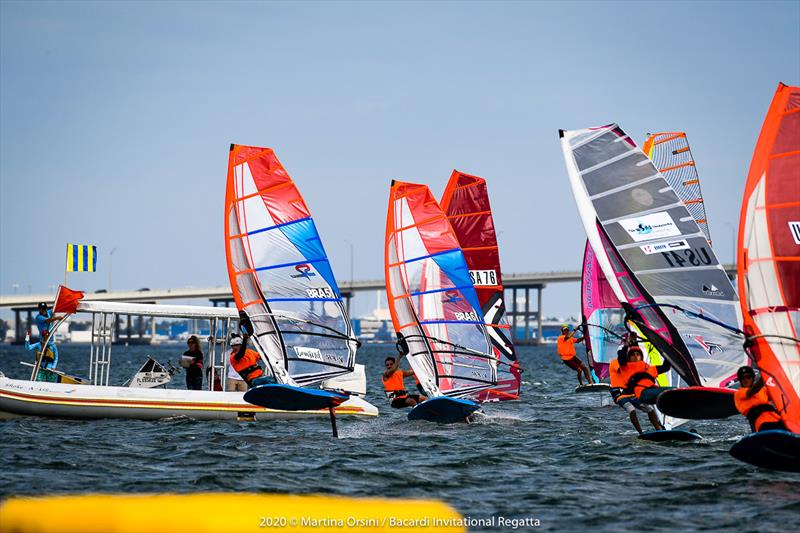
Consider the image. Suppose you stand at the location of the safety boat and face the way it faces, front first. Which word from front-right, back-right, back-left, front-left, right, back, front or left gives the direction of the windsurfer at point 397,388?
back

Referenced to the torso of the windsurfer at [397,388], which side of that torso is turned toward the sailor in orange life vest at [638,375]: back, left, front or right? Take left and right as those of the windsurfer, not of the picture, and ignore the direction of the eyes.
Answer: front

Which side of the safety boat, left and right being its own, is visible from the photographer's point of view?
left

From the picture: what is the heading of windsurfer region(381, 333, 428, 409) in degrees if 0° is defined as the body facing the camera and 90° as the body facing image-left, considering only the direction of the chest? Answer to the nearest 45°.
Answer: approximately 315°
